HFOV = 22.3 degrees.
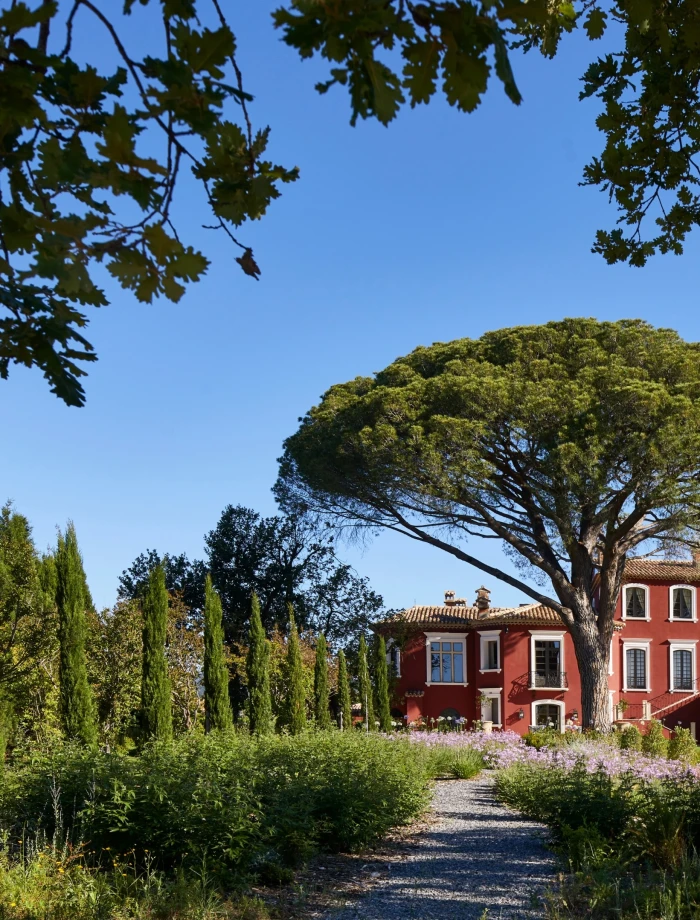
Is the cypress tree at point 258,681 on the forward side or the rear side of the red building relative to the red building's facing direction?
on the forward side

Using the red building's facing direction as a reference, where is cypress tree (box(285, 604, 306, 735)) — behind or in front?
in front

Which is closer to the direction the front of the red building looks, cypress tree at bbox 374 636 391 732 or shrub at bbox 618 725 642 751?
the shrub

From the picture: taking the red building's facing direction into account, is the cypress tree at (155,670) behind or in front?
in front

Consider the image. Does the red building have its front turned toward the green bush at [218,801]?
yes

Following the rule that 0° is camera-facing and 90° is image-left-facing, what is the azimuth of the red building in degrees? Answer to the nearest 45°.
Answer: approximately 0°

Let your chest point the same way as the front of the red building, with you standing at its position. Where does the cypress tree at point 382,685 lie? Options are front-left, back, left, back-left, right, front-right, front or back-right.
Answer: front-right

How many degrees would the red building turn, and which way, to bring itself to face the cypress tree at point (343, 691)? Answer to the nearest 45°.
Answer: approximately 45° to its right
